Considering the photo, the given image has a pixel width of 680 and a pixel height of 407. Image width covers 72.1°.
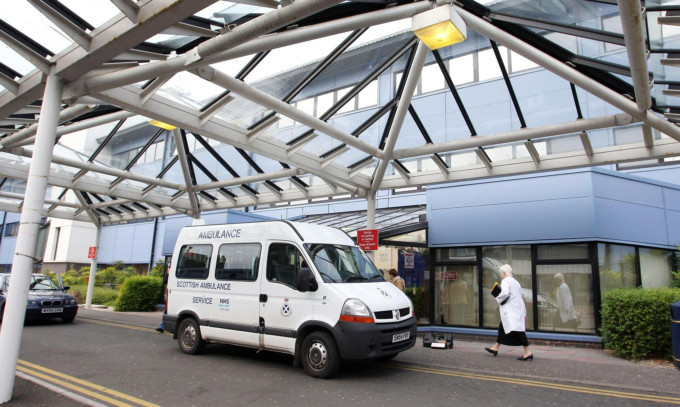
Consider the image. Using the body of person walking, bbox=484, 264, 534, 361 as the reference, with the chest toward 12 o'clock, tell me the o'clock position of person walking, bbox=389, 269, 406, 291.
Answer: person walking, bbox=389, 269, 406, 291 is roughly at 1 o'clock from person walking, bbox=484, 264, 534, 361.

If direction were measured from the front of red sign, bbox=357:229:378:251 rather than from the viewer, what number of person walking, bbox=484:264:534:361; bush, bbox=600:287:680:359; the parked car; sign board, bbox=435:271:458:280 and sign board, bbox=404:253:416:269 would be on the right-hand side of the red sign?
1

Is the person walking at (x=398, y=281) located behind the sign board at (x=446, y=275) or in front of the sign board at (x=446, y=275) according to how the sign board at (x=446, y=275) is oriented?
in front

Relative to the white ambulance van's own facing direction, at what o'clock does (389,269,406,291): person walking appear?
The person walking is roughly at 9 o'clock from the white ambulance van.

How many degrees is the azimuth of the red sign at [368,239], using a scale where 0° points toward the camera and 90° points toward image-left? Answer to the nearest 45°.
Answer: approximately 0°

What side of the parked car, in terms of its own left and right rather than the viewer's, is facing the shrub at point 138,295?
left

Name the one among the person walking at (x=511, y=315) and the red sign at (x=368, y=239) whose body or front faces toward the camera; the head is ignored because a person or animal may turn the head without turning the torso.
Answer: the red sign

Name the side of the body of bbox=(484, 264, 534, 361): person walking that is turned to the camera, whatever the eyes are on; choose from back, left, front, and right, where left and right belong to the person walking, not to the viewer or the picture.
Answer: left

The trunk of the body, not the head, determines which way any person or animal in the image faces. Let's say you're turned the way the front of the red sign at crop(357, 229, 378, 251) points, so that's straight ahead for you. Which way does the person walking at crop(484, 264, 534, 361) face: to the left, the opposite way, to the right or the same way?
to the right

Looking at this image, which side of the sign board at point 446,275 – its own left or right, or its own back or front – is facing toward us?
front

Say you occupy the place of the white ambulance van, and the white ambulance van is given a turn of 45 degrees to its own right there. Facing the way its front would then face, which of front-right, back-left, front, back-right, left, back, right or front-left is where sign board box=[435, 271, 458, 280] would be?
back-left

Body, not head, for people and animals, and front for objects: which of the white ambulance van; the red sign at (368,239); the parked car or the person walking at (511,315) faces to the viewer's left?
the person walking

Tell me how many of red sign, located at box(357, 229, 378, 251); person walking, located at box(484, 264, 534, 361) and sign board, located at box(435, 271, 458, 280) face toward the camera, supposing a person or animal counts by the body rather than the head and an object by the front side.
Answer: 2

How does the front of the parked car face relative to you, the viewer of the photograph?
facing the viewer and to the right of the viewer

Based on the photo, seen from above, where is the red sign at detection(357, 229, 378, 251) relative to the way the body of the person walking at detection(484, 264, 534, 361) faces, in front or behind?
in front

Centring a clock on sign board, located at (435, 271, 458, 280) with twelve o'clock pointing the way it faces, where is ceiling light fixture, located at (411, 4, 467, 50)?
The ceiling light fixture is roughly at 12 o'clock from the sign board.

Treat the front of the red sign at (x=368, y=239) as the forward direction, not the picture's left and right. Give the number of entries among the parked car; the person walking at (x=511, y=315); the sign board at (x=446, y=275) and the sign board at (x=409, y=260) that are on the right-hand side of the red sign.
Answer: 1
